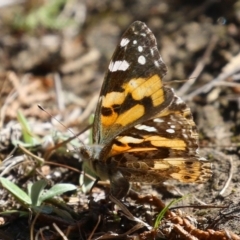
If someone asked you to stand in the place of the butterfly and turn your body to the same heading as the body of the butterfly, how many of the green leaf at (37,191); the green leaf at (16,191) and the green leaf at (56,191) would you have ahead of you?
3

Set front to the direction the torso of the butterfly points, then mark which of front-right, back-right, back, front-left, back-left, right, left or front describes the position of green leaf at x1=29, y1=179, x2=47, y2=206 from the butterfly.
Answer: front

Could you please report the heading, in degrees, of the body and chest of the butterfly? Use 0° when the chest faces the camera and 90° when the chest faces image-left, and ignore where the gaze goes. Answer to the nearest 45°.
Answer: approximately 90°

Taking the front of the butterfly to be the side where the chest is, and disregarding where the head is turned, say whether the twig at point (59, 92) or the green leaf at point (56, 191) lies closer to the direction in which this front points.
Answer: the green leaf

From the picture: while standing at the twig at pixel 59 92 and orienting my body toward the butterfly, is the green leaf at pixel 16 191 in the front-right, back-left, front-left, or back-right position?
front-right

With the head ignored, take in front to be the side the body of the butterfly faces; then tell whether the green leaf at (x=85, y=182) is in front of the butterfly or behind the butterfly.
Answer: in front

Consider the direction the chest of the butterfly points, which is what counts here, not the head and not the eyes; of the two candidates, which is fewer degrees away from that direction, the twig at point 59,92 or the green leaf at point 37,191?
the green leaf

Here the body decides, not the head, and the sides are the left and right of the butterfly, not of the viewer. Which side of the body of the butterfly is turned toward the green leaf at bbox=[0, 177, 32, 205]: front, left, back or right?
front
